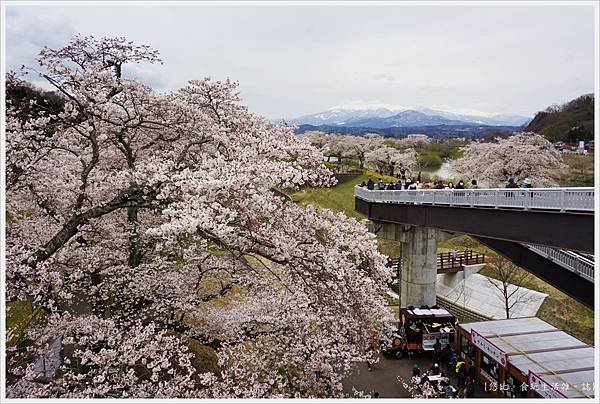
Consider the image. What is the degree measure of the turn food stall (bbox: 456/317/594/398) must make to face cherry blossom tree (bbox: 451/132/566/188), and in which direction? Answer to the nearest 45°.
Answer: approximately 135° to its right

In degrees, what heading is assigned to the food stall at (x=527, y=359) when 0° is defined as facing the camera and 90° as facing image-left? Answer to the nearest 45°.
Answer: approximately 45°

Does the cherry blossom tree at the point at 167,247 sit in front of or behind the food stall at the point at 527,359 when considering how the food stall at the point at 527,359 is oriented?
in front

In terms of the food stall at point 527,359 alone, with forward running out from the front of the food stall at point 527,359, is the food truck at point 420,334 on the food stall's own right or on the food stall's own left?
on the food stall's own right

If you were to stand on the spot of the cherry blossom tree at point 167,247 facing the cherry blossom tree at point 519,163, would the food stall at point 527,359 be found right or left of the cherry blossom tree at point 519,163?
right

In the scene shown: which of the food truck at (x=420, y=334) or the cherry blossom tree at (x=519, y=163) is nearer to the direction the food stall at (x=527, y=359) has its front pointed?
the food truck
